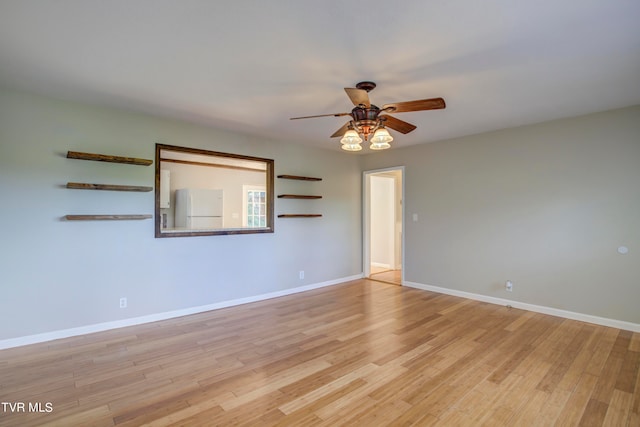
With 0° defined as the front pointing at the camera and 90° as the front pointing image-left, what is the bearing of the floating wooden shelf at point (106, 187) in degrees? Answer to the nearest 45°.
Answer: approximately 0°
